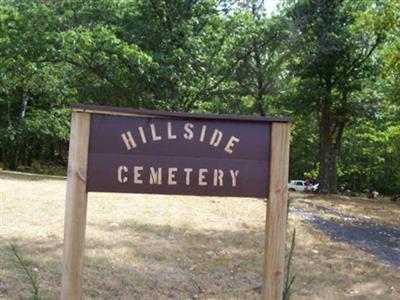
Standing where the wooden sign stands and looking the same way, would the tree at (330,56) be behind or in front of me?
behind

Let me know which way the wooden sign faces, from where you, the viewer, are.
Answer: facing the viewer
